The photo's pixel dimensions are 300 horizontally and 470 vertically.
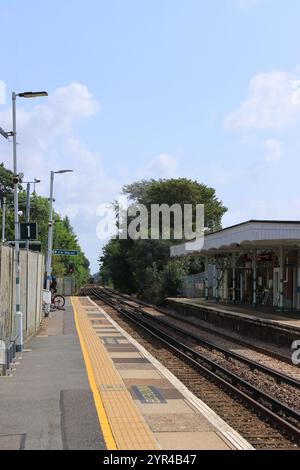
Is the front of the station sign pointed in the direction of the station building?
no

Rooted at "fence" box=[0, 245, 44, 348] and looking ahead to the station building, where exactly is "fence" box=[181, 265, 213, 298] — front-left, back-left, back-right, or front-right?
front-left

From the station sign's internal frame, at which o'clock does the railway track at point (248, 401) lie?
The railway track is roughly at 11 o'clock from the station sign.

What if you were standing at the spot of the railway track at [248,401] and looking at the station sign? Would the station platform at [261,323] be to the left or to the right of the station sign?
right

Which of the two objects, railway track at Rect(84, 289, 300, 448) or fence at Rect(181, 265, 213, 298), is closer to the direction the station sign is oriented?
the railway track

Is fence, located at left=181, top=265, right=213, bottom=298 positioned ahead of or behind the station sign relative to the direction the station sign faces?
behind

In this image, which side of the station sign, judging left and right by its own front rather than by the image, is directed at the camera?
front
